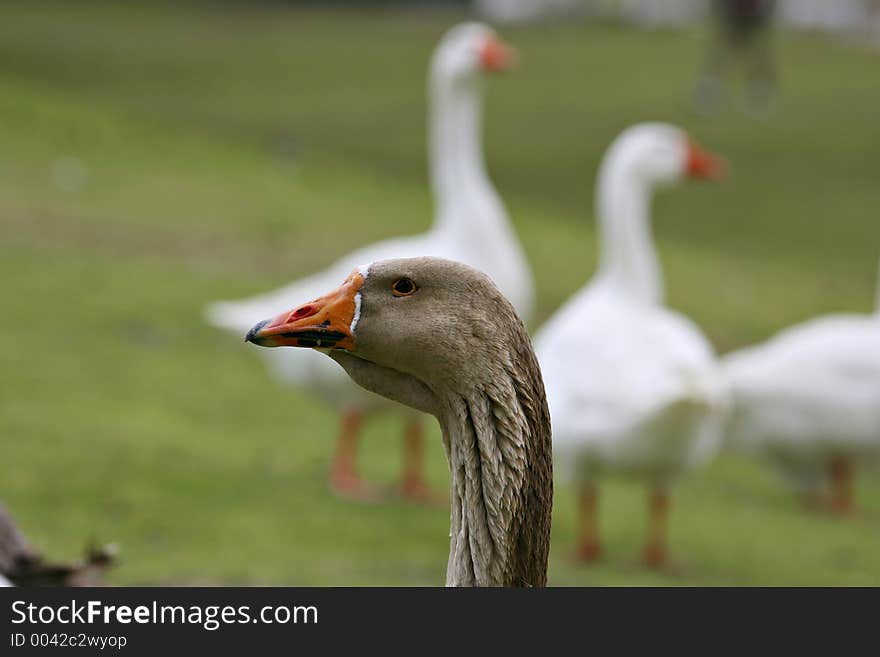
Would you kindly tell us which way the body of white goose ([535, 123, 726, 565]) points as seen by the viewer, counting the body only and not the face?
toward the camera

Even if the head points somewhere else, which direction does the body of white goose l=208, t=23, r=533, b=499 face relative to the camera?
to the viewer's right

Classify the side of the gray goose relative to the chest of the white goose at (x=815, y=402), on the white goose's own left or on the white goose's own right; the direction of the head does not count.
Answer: on the white goose's own right

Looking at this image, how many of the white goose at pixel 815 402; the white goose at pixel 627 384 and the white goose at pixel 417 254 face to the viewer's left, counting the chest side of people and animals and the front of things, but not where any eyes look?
0

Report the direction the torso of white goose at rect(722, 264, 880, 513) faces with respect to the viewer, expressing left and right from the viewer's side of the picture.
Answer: facing to the right of the viewer

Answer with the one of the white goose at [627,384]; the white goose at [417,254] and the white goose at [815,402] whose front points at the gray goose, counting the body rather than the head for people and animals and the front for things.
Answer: the white goose at [627,384]

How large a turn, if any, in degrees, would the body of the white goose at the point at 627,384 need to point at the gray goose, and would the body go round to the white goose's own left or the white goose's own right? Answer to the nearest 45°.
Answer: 0° — it already faces it

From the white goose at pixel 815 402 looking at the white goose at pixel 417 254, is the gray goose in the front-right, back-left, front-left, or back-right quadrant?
front-left

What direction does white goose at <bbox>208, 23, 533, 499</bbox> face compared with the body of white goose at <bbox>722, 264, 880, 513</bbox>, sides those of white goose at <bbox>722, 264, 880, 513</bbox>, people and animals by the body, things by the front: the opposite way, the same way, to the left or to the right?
the same way

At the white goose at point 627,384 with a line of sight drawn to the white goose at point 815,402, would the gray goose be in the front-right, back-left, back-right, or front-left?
back-right
